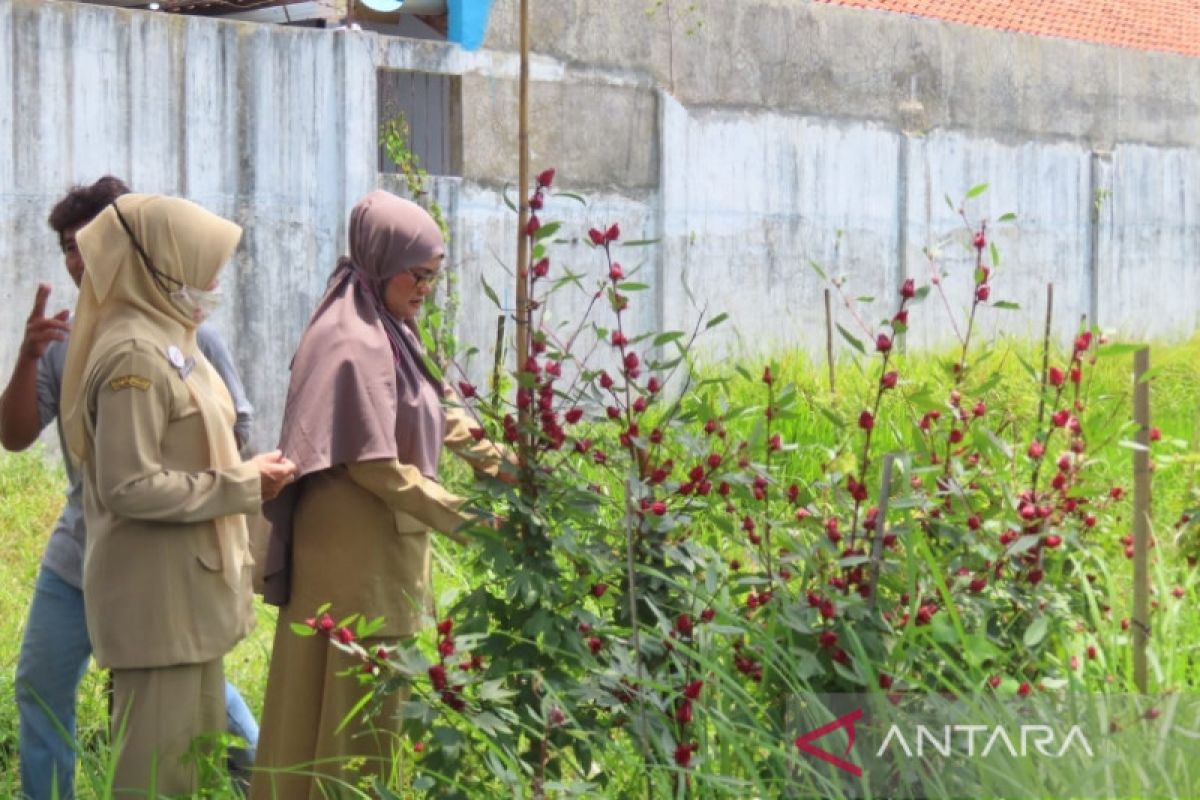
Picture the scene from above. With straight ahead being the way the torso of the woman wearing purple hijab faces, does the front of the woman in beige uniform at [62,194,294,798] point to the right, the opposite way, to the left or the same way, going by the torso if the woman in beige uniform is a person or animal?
the same way

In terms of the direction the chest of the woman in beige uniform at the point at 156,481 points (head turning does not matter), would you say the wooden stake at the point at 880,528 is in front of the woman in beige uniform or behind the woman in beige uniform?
in front

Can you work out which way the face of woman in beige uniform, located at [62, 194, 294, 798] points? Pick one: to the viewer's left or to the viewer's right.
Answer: to the viewer's right

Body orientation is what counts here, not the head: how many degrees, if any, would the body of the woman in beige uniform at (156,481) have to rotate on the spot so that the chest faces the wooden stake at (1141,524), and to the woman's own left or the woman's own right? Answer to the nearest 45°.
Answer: approximately 45° to the woman's own right

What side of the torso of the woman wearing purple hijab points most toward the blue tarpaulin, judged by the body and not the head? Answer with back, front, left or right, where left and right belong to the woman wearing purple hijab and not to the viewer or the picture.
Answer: left

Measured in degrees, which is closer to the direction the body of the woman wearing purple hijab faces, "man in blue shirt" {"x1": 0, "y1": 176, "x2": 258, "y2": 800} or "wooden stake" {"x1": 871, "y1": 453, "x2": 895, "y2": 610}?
the wooden stake

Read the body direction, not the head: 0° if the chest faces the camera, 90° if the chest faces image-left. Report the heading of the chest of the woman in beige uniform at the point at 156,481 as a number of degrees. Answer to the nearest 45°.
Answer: approximately 270°

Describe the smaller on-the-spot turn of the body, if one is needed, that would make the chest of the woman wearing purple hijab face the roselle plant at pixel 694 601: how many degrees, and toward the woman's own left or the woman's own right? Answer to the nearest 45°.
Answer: approximately 45° to the woman's own right

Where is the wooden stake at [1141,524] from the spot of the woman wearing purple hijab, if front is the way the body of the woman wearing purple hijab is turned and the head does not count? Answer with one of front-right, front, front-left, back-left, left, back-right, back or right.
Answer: front-right

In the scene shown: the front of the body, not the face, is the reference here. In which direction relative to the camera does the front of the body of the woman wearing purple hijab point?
to the viewer's right

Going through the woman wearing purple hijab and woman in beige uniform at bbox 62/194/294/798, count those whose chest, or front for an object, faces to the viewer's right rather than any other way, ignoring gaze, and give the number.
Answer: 2
